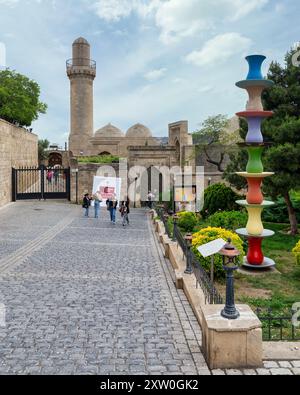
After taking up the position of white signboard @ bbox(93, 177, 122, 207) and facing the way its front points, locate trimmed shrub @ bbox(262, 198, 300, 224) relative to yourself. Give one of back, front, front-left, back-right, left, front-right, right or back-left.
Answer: front-left

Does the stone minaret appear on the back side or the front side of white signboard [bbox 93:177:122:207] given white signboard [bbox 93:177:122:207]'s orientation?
on the back side

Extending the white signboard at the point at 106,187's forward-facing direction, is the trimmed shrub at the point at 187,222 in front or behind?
in front

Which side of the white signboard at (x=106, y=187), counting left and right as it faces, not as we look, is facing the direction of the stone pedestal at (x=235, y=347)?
front

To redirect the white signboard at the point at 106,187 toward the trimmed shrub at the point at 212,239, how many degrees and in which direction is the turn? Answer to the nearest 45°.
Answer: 0° — it already faces it

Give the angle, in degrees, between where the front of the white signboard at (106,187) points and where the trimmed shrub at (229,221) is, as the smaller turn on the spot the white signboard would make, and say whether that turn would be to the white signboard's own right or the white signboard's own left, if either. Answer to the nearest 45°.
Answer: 0° — it already faces it

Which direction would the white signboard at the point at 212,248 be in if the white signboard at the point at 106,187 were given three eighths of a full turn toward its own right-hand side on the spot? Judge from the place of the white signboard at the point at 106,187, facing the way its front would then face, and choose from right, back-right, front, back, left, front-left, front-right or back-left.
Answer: back-left

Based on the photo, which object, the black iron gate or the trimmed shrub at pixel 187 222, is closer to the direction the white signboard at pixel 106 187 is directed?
the trimmed shrub

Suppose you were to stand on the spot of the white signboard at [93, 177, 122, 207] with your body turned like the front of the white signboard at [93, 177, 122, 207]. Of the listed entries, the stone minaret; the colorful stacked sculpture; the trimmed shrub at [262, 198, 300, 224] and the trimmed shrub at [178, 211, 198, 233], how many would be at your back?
1

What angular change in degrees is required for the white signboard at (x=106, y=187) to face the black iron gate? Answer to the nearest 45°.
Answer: approximately 90° to its right

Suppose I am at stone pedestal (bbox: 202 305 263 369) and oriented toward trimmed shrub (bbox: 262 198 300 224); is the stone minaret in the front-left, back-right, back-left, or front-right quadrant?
front-left

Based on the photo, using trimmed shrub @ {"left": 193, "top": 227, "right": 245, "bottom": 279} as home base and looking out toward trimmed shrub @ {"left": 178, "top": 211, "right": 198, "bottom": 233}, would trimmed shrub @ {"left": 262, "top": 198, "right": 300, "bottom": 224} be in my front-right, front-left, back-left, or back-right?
front-right

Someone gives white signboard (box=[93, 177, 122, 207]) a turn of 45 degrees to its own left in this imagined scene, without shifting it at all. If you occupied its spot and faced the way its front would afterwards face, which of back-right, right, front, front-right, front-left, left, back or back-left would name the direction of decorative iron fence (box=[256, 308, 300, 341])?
front-right

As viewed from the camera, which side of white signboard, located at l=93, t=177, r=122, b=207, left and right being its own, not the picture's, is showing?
front

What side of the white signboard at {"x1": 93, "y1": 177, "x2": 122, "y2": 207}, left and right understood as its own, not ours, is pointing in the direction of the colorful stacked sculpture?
front
